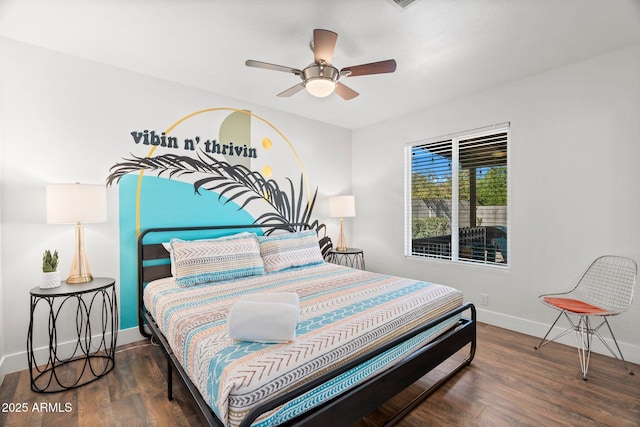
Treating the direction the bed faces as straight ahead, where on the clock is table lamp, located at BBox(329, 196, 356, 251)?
The table lamp is roughly at 8 o'clock from the bed.

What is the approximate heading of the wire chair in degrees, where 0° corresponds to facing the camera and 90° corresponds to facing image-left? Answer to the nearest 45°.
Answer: approximately 45°

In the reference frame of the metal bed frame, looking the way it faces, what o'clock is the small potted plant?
The small potted plant is roughly at 5 o'clock from the metal bed frame.

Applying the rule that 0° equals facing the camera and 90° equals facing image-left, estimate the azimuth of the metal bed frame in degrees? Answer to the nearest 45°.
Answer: approximately 315°

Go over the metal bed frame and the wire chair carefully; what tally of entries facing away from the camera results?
0

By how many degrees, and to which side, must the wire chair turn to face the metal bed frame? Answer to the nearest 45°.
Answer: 0° — it already faces it

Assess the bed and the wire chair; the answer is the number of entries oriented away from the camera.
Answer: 0

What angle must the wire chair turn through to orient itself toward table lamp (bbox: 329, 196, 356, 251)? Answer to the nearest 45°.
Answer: approximately 45° to its right

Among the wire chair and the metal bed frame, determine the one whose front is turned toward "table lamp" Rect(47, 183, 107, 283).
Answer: the wire chair
